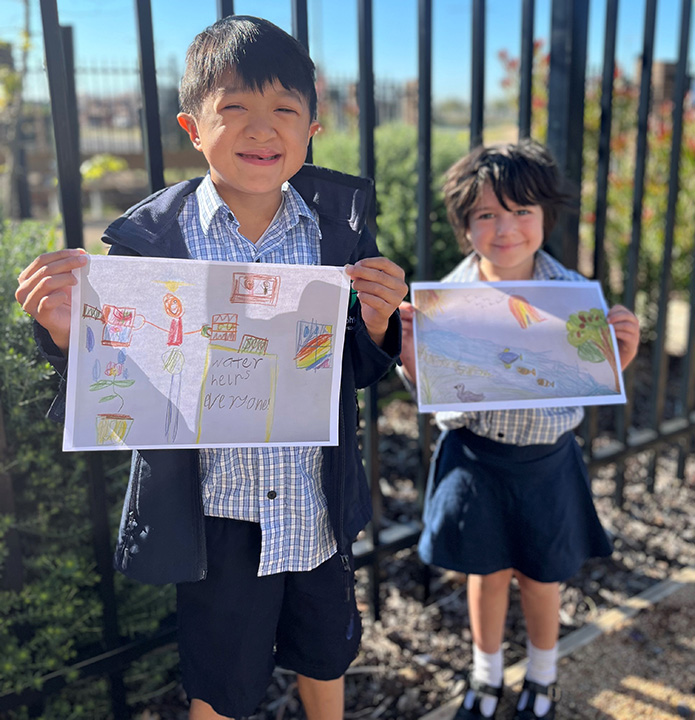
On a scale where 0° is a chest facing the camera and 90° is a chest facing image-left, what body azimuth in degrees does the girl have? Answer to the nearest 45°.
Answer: approximately 0°

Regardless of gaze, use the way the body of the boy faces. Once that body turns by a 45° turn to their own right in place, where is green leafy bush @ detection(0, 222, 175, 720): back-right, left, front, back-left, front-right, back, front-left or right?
right

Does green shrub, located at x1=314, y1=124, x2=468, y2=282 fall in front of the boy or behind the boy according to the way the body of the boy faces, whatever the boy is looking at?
behind
